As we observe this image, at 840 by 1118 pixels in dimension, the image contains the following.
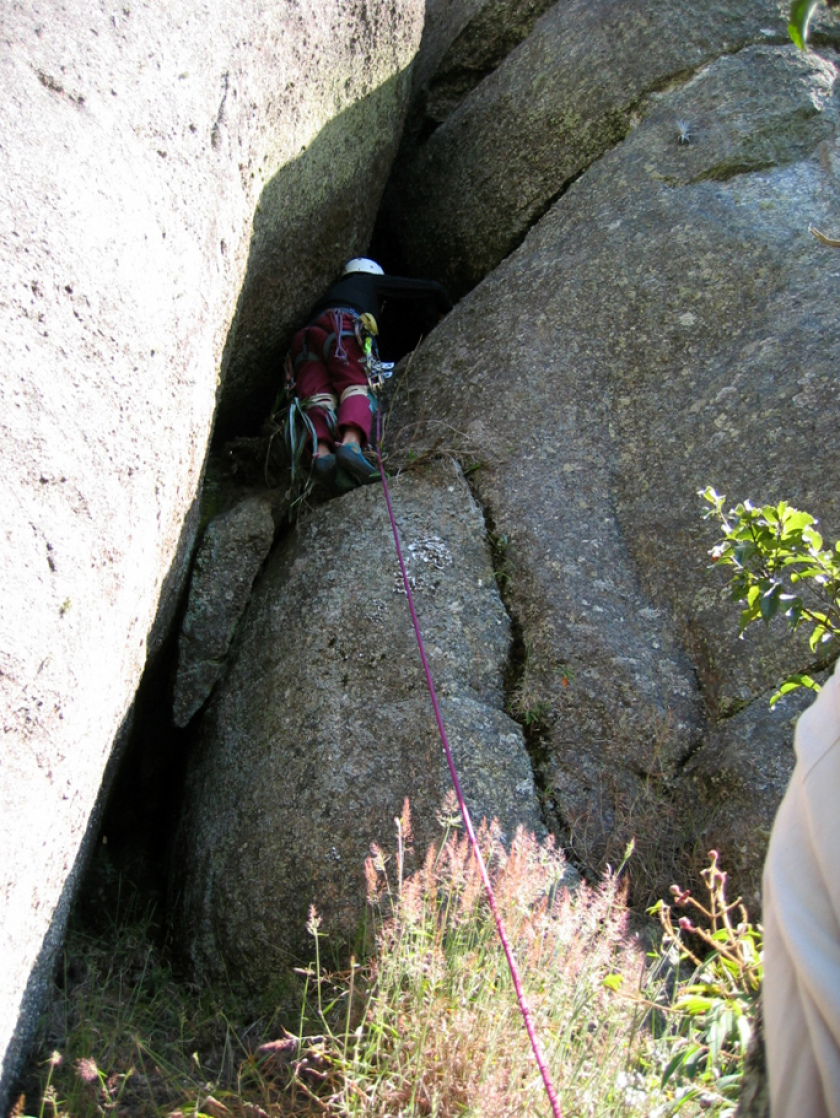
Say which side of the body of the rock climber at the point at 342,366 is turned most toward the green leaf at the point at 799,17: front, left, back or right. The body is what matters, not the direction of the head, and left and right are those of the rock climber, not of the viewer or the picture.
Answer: back

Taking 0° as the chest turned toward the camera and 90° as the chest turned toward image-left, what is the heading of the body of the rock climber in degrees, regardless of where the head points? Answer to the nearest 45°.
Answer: approximately 180°

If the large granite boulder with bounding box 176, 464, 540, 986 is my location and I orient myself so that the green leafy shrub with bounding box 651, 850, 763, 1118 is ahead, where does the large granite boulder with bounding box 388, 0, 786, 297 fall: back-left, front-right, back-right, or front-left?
back-left

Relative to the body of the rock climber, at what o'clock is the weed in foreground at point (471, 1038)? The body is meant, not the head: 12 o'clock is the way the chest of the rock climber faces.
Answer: The weed in foreground is roughly at 6 o'clock from the rock climber.

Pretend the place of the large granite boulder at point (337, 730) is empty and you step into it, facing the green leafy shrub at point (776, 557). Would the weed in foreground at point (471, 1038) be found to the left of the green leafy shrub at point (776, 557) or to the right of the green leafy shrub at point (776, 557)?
right

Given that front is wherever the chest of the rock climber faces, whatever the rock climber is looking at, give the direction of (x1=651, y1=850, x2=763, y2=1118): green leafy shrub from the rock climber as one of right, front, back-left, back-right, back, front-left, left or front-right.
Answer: back

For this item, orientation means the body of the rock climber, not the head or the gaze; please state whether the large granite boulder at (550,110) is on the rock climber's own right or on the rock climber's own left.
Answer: on the rock climber's own right
